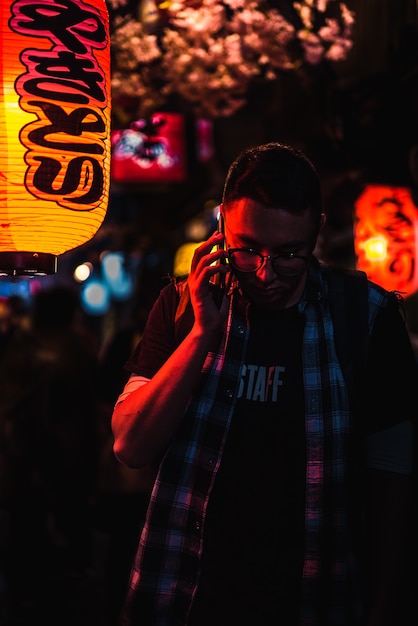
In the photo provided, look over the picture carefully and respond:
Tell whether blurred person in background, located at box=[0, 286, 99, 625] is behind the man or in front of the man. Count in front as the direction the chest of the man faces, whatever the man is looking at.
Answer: behind

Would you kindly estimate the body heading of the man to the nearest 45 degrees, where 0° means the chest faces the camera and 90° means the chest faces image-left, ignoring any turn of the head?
approximately 0°

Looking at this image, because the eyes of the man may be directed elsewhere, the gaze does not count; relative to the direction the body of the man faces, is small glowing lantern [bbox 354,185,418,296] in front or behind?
behind

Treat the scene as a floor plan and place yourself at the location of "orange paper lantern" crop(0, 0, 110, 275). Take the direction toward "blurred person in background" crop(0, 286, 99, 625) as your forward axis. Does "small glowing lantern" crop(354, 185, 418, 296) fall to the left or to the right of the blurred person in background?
right
